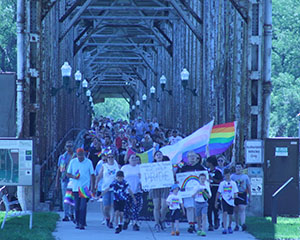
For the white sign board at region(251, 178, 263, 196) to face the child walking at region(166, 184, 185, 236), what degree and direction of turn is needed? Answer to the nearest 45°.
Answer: approximately 45° to its right

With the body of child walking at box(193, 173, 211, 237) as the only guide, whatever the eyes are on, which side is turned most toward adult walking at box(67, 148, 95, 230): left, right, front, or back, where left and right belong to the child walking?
right

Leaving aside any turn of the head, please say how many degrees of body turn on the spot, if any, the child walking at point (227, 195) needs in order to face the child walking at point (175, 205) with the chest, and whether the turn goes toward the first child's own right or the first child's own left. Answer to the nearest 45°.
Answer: approximately 90° to the first child's own right

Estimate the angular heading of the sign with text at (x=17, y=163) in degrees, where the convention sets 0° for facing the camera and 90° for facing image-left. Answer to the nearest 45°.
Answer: approximately 0°

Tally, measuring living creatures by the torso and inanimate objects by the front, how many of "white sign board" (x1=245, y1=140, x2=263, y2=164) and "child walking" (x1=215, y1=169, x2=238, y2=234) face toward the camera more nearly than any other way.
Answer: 2

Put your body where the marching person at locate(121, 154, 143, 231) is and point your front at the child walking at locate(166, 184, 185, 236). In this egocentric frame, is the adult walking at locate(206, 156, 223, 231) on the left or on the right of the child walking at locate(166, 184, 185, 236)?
left

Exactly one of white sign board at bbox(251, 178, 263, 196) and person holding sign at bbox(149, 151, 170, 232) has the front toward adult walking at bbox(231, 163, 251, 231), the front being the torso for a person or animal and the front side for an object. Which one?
the white sign board

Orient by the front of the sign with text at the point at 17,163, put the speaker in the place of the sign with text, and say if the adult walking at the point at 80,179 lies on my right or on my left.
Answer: on my left
